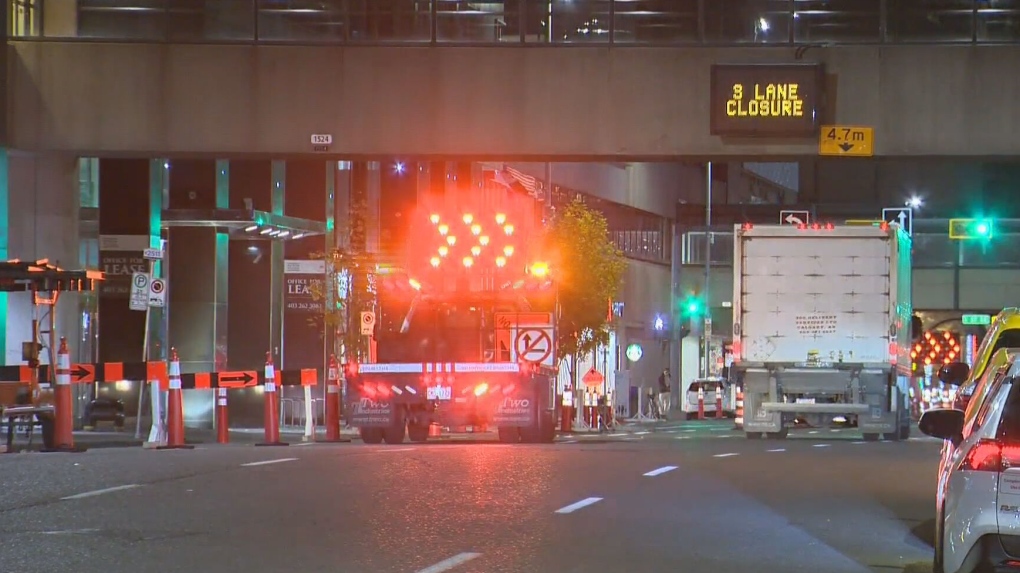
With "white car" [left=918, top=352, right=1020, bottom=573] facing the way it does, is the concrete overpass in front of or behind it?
in front

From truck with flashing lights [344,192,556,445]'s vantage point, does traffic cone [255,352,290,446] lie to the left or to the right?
on its left

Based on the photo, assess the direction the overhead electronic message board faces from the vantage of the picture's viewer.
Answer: facing the viewer

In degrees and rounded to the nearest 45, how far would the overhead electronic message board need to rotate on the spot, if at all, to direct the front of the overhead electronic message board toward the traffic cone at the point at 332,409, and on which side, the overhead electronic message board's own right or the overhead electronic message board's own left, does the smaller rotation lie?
approximately 90° to the overhead electronic message board's own right

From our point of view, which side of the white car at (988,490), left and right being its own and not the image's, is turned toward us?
back

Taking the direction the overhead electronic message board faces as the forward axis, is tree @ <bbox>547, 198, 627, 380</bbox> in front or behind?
behind

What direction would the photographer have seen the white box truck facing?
facing away from the viewer

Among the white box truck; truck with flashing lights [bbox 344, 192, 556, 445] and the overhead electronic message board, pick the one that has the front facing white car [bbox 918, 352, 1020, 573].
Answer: the overhead electronic message board

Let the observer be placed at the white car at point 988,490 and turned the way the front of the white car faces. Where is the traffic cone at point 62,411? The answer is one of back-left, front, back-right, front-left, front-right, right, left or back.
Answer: front-left

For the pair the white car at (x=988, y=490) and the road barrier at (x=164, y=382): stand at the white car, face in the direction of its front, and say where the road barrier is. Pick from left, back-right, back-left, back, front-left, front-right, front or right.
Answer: front-left

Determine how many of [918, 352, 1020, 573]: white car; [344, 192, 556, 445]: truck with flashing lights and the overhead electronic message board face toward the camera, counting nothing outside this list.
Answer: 1

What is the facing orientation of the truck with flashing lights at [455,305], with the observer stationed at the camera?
facing away from the viewer
